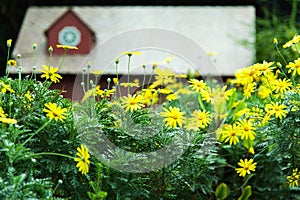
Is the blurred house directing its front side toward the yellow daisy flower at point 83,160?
yes

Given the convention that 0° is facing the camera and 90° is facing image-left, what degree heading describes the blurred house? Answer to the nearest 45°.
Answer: approximately 0°

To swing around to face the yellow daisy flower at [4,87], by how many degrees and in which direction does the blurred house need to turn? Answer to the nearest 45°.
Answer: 0° — it already faces it

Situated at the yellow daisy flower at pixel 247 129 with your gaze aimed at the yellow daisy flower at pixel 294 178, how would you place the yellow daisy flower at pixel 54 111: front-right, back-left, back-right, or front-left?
back-right
